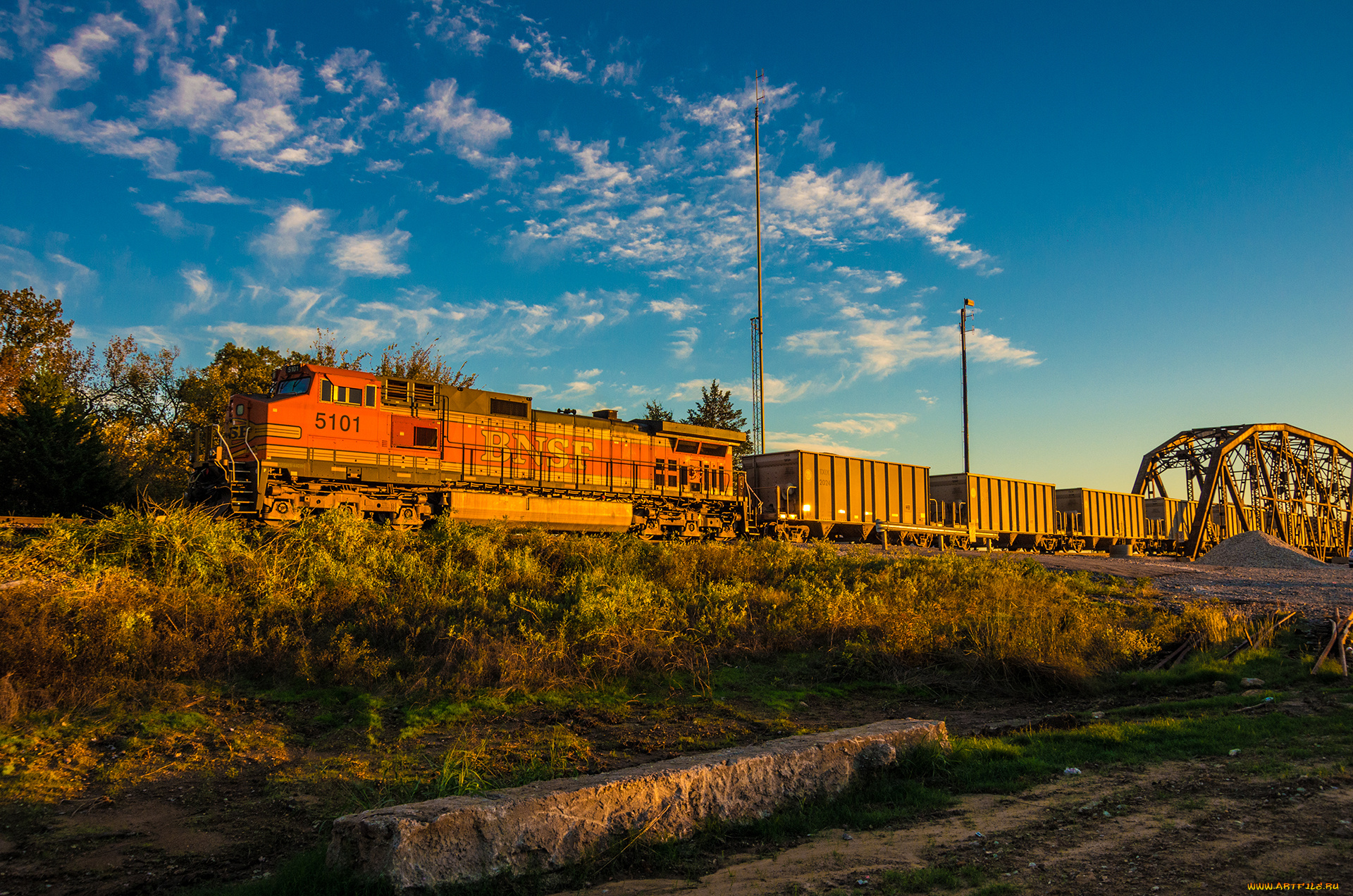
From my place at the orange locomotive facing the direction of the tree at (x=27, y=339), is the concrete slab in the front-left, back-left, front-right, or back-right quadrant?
back-left

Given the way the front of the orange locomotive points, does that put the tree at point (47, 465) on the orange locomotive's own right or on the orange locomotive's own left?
on the orange locomotive's own right

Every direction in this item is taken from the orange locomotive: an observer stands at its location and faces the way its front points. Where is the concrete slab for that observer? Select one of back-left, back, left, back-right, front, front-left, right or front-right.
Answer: front-left

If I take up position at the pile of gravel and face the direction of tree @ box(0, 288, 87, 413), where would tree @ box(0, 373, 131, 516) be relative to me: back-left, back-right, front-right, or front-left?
front-left

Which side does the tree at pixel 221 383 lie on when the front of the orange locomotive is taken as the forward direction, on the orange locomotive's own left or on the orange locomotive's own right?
on the orange locomotive's own right

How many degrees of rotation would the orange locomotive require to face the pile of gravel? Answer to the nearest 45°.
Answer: approximately 135° to its left

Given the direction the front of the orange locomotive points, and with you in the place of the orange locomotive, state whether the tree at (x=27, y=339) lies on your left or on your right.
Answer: on your right

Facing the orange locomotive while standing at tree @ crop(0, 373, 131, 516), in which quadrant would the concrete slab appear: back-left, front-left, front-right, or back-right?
front-right

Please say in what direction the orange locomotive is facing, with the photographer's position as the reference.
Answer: facing the viewer and to the left of the viewer

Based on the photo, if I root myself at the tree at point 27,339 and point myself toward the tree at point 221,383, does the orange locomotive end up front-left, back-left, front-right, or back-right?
front-right

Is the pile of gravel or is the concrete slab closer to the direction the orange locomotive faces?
the concrete slab
